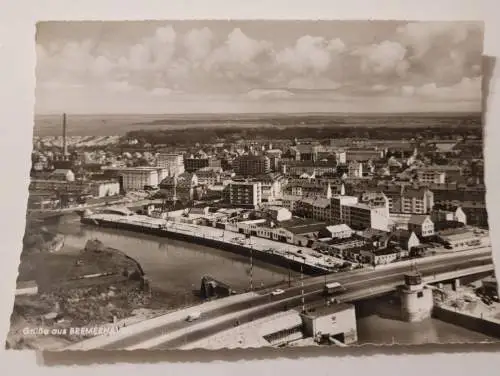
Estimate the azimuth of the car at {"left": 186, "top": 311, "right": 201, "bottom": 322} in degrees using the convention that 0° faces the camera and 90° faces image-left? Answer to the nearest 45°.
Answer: approximately 45°
